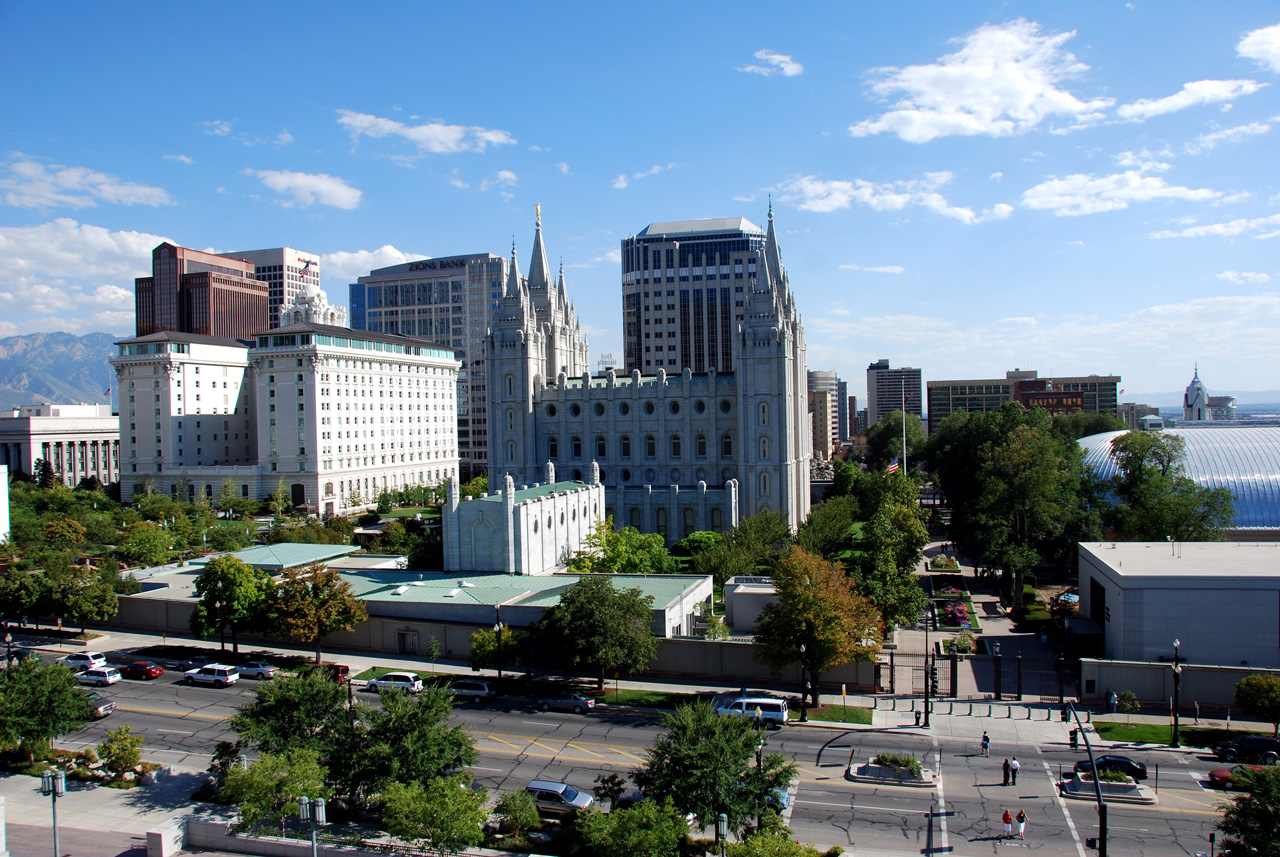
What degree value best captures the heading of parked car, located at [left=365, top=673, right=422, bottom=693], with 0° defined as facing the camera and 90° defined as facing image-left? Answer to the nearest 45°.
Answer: approximately 135°

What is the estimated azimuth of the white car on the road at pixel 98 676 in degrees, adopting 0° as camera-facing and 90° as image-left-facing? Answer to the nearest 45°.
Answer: approximately 135°

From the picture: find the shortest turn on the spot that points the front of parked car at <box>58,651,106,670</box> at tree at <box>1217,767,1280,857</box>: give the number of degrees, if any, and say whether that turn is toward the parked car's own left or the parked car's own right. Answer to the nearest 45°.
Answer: approximately 180°

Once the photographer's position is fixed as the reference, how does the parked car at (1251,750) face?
facing to the left of the viewer

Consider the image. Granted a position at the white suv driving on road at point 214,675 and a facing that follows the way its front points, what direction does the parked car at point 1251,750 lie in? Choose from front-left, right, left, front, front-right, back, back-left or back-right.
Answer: back

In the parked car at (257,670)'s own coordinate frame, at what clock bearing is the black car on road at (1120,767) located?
the black car on road at (1120,767) is roughly at 6 o'clock from the parked car at (257,670).

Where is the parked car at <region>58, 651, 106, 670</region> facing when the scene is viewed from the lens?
facing away from the viewer and to the left of the viewer

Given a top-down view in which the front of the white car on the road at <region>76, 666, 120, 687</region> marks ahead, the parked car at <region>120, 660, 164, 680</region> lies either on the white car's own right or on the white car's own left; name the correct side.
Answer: on the white car's own right

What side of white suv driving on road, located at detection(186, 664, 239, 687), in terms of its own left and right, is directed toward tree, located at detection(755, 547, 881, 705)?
back

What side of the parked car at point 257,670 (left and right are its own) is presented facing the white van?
back
